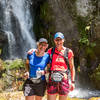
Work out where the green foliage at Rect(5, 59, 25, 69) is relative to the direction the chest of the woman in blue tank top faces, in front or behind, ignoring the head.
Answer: behind

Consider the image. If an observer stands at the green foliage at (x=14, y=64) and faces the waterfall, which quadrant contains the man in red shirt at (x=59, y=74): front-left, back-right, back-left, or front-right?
back-right

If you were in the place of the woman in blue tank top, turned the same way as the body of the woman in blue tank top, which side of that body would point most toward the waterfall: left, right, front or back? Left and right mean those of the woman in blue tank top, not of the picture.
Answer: back

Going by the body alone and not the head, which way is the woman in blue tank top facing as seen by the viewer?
toward the camera
